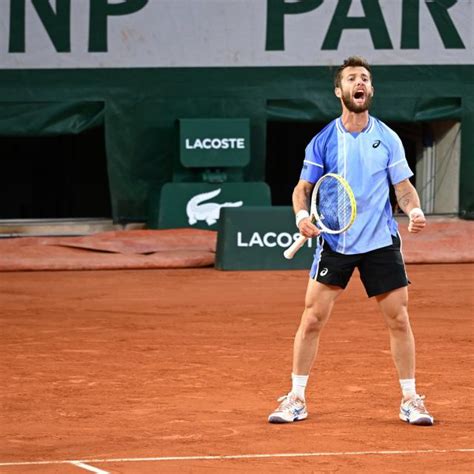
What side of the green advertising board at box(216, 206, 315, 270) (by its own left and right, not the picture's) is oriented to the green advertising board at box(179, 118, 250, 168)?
back

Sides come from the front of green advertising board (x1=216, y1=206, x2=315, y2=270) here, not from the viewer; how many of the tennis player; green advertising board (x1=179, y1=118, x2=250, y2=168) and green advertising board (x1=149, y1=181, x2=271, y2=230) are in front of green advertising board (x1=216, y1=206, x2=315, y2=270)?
1

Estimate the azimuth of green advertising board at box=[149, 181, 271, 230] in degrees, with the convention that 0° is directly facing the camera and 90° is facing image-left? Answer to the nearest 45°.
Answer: approximately 0°

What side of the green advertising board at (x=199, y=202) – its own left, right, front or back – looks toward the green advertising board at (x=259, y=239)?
front

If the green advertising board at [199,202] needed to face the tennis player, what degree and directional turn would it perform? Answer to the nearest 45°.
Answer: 0° — it already faces them

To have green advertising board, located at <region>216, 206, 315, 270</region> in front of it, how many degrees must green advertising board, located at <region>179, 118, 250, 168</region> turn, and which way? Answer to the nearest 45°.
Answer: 0° — it already faces it

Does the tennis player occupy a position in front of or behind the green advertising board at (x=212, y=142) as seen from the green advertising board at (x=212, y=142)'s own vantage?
in front

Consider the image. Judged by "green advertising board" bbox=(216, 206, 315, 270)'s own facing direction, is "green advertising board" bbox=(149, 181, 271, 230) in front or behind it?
behind

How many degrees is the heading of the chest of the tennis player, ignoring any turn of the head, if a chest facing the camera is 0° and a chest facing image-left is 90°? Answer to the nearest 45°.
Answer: approximately 0°
